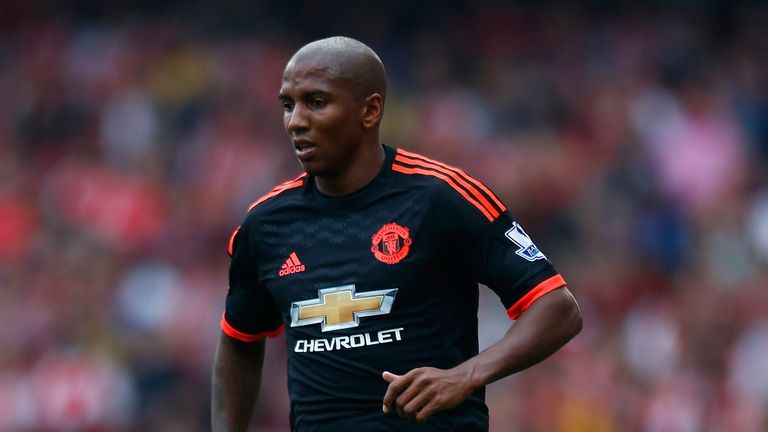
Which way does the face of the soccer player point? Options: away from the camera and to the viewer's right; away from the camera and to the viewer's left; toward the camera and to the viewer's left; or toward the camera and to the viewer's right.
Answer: toward the camera and to the viewer's left
